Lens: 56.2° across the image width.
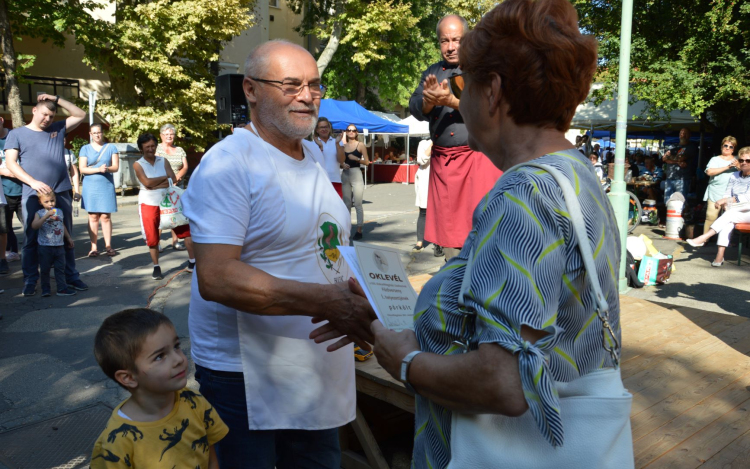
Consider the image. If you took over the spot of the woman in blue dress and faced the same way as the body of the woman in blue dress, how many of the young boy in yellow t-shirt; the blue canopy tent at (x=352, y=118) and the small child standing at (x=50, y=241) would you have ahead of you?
2

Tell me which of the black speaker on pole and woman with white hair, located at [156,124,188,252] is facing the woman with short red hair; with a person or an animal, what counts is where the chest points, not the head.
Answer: the woman with white hair

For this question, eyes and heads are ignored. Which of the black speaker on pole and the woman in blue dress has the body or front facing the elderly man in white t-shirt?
the woman in blue dress

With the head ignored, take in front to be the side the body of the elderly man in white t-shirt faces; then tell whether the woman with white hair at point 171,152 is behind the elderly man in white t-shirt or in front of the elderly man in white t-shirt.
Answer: behind

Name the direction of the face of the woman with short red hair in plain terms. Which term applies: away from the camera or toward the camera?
away from the camera

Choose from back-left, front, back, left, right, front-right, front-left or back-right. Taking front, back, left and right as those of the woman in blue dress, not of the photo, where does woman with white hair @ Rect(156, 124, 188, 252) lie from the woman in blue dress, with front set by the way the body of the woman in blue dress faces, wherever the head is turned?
left

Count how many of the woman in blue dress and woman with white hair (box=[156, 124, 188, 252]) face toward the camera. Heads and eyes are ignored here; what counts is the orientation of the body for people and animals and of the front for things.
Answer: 2

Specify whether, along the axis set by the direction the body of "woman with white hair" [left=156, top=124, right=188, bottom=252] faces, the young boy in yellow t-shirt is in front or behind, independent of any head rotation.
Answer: in front

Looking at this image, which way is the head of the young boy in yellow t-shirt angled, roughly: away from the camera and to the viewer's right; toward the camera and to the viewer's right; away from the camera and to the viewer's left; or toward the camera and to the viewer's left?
toward the camera and to the viewer's right
